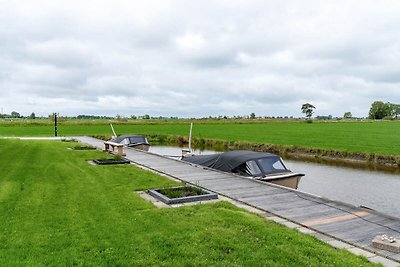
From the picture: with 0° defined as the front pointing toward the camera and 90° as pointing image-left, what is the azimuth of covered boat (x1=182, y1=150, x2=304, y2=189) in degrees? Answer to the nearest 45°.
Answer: approximately 315°

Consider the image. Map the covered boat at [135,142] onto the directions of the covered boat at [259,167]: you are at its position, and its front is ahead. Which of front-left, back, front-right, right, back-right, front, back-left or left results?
back
